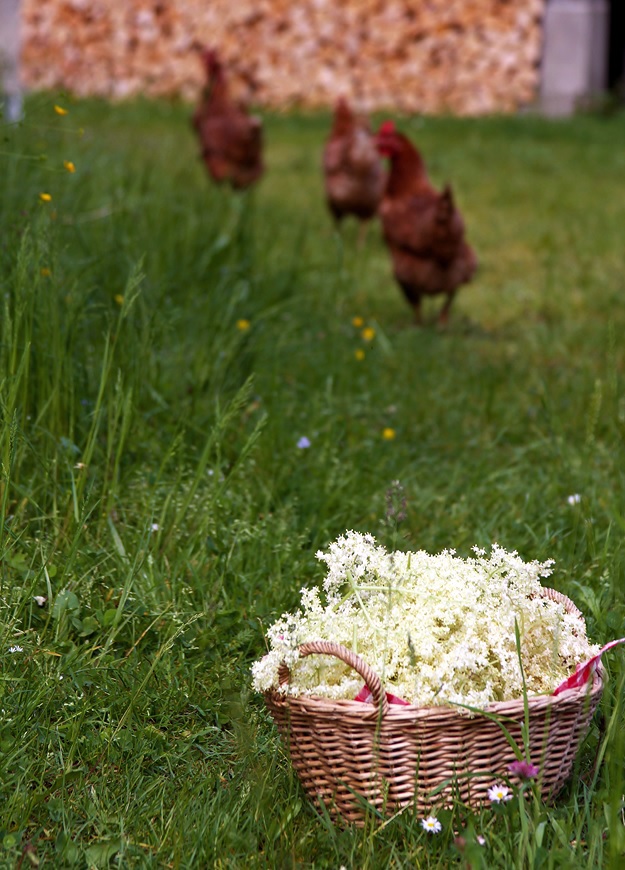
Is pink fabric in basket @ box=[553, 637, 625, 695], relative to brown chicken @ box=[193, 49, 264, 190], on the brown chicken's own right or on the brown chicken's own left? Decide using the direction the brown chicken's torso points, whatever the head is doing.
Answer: on the brown chicken's own left

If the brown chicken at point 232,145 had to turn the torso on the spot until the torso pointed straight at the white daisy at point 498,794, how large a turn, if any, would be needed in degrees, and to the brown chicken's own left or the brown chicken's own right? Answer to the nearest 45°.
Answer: approximately 45° to the brown chicken's own left

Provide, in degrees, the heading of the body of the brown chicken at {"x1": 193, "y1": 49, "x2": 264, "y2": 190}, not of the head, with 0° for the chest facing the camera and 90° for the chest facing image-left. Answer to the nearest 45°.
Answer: approximately 45°

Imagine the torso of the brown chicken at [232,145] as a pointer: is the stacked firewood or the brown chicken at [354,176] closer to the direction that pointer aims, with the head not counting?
the brown chicken

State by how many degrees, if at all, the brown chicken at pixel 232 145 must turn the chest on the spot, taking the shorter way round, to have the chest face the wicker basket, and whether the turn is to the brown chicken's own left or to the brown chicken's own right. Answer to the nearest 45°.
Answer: approximately 45° to the brown chicken's own left

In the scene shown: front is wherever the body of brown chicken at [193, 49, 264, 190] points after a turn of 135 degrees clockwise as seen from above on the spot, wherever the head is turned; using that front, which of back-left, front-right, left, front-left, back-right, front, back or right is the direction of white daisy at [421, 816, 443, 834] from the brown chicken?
back

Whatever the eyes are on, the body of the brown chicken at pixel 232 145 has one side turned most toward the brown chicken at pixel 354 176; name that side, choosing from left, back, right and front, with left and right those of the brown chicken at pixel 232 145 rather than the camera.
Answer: left

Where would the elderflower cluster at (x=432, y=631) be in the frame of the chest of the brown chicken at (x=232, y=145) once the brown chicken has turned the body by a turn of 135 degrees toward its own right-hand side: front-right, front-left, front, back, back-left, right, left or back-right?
back

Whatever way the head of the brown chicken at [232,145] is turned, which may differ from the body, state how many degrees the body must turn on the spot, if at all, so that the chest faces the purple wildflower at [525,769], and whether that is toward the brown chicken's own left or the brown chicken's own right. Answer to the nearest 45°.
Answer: approximately 45° to the brown chicken's own left

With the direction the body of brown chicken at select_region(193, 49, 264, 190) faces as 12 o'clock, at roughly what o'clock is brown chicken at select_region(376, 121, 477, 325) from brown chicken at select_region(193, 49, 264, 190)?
brown chicken at select_region(376, 121, 477, 325) is roughly at 10 o'clock from brown chicken at select_region(193, 49, 264, 190).
